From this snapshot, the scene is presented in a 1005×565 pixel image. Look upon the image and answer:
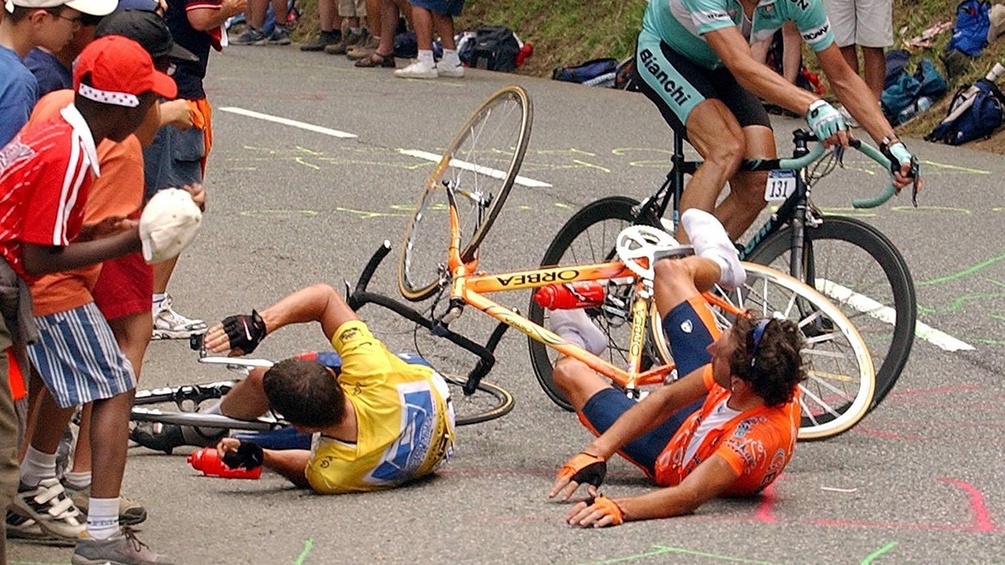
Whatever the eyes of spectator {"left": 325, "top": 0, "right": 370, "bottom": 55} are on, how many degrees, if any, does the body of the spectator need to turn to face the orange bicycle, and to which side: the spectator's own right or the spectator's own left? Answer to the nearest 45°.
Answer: approximately 45° to the spectator's own left

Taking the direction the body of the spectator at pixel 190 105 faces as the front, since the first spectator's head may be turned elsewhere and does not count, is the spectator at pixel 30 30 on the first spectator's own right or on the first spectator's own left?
on the first spectator's own right

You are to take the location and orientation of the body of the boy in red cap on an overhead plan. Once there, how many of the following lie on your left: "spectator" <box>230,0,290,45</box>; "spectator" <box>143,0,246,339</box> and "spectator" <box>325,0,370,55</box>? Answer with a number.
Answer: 3

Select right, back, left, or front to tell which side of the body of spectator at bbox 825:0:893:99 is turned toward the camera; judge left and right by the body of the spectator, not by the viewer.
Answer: front

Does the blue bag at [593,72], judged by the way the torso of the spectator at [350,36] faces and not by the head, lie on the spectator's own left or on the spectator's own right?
on the spectator's own left

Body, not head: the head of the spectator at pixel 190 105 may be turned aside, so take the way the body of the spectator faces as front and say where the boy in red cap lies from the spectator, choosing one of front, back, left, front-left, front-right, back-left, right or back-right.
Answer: right

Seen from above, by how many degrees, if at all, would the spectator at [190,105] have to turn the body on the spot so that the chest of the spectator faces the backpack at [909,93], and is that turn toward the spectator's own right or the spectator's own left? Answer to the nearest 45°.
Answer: approximately 45° to the spectator's own left

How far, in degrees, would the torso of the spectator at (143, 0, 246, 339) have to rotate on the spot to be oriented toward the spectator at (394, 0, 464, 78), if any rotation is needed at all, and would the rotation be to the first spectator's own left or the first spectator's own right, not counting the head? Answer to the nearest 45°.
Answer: approximately 90° to the first spectator's own left

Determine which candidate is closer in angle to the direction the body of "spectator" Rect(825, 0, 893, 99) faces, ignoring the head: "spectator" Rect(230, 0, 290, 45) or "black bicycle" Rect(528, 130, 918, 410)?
the black bicycle

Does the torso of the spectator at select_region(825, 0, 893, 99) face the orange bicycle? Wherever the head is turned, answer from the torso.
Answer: yes

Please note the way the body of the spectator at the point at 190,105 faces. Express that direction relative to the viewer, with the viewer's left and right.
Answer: facing to the right of the viewer

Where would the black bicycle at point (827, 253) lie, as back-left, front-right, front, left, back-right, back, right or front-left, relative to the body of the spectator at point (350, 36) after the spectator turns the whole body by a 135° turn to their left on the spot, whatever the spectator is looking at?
right

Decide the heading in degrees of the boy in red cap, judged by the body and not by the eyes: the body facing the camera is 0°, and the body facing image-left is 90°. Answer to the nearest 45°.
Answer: approximately 270°

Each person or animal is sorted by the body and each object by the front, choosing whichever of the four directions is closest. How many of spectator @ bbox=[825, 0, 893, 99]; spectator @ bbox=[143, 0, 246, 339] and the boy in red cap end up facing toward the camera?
1

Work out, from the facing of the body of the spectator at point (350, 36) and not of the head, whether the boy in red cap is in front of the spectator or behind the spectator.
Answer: in front
